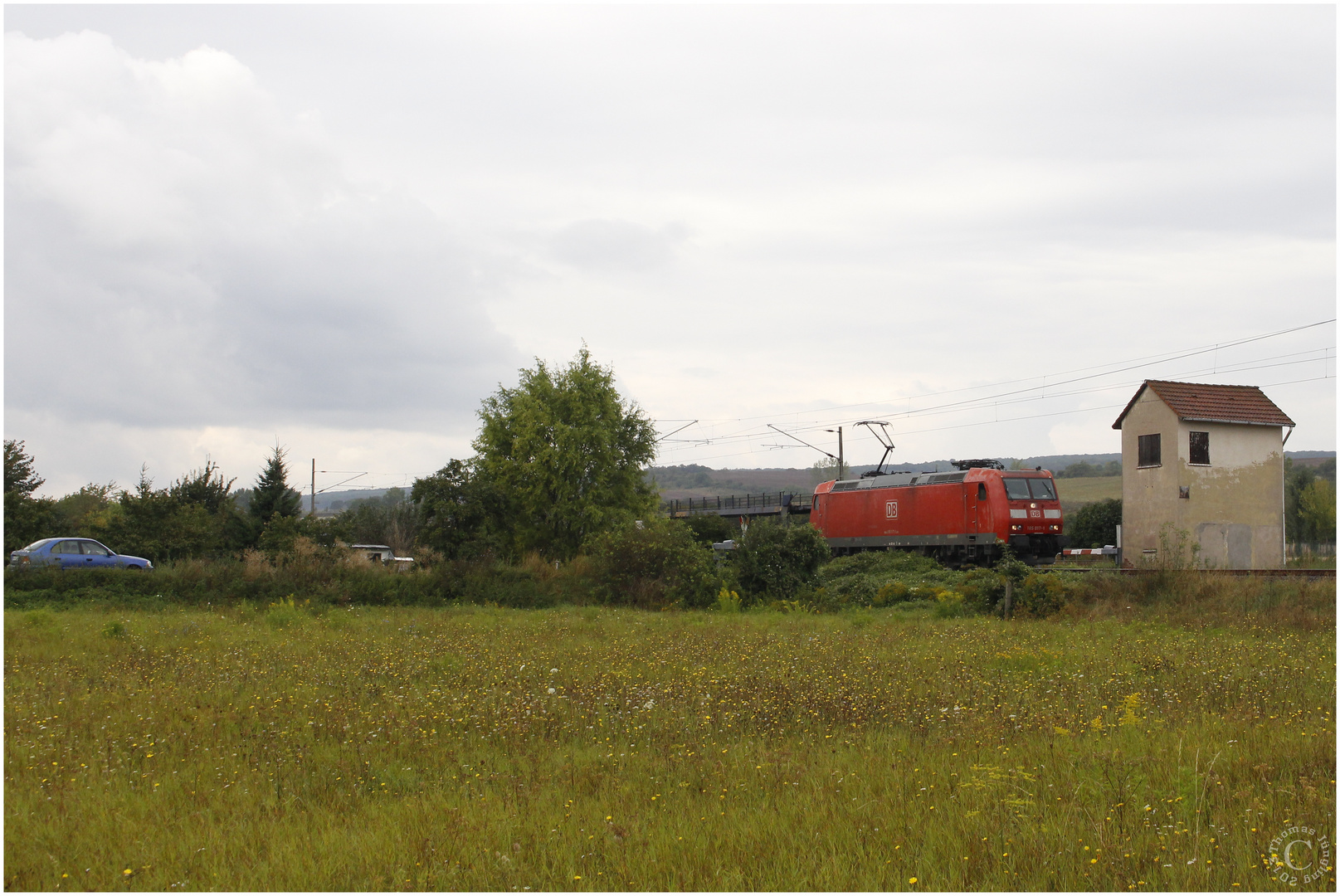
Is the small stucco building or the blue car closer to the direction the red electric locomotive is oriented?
the small stucco building

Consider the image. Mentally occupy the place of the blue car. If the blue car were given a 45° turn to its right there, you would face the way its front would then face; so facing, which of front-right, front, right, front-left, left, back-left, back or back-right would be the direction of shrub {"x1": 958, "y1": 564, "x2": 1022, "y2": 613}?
front

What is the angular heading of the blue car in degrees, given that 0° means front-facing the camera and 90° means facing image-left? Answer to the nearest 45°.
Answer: approximately 270°

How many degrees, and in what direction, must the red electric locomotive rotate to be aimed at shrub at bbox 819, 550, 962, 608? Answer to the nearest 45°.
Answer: approximately 45° to its right

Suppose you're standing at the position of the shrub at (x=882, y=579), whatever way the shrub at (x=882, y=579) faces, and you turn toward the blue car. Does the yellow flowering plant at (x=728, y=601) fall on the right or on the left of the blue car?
left

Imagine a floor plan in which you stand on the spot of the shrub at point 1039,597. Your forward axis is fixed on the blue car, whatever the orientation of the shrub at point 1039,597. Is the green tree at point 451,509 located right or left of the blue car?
right

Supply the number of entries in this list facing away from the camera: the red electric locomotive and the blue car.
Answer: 0

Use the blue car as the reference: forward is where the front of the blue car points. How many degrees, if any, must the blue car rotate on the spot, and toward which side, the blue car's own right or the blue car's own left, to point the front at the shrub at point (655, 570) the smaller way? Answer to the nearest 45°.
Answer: approximately 45° to the blue car's own right

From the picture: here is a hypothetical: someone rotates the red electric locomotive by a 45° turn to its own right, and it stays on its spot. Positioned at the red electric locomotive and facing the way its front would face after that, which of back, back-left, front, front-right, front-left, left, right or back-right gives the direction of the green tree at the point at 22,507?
right
